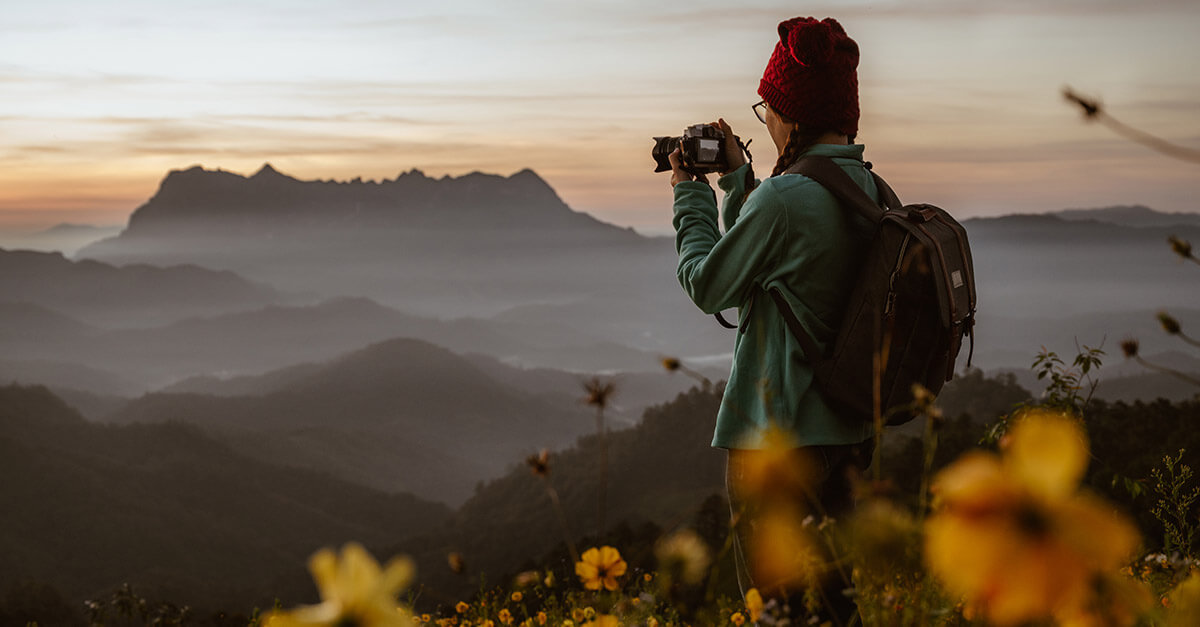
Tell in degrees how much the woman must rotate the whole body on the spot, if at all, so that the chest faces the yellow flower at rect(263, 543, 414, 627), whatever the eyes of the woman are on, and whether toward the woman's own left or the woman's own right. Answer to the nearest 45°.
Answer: approximately 135° to the woman's own left

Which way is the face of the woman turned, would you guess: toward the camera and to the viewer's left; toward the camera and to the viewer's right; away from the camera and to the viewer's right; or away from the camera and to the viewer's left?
away from the camera and to the viewer's left

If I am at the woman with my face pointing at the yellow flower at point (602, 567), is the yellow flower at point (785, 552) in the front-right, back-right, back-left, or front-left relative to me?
front-left

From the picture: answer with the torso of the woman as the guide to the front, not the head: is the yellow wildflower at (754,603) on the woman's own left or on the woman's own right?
on the woman's own left

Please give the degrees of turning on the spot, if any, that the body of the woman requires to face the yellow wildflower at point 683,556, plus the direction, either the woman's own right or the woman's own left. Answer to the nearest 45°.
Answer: approximately 135° to the woman's own left

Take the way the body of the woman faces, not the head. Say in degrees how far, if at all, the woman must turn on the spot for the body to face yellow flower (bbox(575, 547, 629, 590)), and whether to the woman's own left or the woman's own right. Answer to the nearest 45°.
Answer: approximately 135° to the woman's own left

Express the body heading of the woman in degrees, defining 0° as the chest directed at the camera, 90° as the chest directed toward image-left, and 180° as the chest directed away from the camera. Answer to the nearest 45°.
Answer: approximately 135°

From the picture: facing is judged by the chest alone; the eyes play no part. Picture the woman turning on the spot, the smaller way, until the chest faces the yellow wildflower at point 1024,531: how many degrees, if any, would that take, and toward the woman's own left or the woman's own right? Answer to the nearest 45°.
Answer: approximately 135° to the woman's own left
